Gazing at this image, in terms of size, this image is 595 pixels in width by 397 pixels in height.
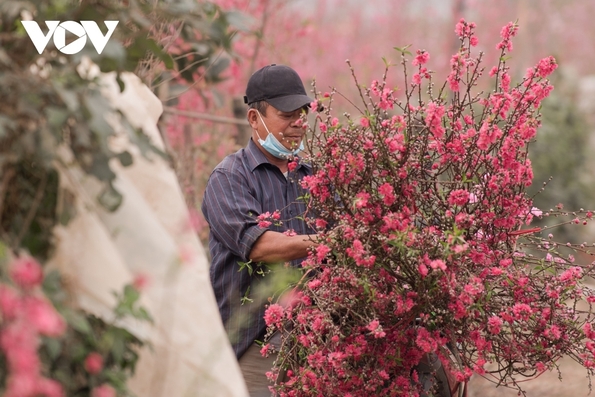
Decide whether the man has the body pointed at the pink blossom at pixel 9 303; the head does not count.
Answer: no

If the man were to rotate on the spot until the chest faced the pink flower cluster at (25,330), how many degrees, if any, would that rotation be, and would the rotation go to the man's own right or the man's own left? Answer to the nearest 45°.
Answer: approximately 45° to the man's own right

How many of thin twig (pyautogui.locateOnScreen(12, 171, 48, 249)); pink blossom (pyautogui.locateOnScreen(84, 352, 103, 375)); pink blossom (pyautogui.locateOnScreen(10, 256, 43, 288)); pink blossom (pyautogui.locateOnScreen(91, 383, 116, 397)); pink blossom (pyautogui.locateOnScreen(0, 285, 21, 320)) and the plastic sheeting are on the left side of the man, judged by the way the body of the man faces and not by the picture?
0

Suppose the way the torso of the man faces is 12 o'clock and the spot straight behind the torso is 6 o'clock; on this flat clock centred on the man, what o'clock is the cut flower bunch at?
The cut flower bunch is roughly at 12 o'clock from the man.

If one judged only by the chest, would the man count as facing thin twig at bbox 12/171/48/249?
no

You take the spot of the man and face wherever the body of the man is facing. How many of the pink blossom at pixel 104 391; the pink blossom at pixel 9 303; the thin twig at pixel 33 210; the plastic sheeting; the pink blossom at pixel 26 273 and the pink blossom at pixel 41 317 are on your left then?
0

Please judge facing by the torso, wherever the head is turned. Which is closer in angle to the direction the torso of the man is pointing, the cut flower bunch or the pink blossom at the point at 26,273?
the cut flower bunch

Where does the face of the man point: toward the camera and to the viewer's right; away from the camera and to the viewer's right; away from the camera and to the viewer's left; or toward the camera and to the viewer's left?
toward the camera and to the viewer's right

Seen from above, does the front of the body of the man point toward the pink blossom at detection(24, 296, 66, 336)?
no

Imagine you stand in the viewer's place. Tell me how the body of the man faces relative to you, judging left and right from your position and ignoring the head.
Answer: facing the viewer and to the right of the viewer

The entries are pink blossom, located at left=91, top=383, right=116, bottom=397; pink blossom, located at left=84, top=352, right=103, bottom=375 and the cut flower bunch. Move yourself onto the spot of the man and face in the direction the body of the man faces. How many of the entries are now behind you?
0

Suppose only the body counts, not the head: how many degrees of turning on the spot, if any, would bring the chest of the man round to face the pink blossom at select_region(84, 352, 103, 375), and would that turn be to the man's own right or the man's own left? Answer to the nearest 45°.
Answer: approximately 45° to the man's own right

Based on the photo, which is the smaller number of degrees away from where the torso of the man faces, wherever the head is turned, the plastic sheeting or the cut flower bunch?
the cut flower bunch
